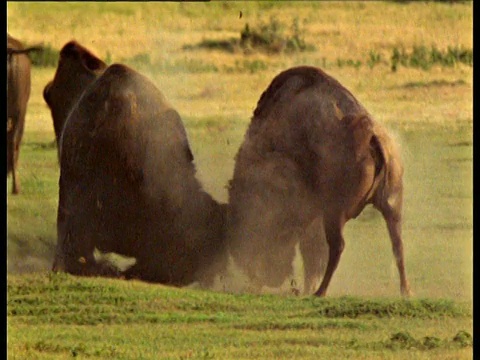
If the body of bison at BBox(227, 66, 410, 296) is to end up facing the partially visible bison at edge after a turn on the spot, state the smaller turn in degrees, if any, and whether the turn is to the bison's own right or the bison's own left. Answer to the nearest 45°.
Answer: approximately 45° to the bison's own left

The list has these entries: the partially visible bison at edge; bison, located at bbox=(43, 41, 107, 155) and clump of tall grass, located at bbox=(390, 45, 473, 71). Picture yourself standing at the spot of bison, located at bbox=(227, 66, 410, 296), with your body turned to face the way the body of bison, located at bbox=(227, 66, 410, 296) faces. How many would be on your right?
1

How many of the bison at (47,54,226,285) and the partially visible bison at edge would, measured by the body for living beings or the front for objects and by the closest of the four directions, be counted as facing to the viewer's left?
1

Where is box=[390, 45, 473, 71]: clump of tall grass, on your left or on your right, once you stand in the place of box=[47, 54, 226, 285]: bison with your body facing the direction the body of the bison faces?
on your left

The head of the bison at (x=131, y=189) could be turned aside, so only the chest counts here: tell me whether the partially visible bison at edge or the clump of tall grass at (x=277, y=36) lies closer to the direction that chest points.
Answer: the clump of tall grass

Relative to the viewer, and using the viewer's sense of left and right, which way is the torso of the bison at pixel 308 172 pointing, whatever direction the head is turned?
facing away from the viewer and to the left of the viewer

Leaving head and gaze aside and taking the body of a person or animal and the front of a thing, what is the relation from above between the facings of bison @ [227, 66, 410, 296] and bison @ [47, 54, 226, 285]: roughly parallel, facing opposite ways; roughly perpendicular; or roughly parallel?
roughly parallel, facing opposite ways

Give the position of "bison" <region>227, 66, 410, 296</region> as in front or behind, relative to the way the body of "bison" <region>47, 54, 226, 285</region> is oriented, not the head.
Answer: in front

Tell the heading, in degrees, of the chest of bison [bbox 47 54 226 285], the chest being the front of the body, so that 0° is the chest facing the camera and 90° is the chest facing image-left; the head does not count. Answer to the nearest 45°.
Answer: approximately 315°
